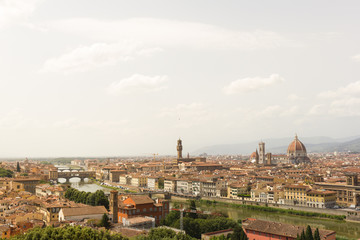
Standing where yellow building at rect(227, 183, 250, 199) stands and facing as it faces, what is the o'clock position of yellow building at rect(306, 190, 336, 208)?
yellow building at rect(306, 190, 336, 208) is roughly at 9 o'clock from yellow building at rect(227, 183, 250, 199).

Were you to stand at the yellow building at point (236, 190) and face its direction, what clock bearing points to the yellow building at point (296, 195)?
the yellow building at point (296, 195) is roughly at 9 o'clock from the yellow building at point (236, 190).

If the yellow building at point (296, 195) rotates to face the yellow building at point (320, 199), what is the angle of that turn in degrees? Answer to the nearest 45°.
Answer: approximately 45° to its left

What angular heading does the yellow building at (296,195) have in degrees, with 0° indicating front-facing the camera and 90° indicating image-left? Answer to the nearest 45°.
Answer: approximately 0°

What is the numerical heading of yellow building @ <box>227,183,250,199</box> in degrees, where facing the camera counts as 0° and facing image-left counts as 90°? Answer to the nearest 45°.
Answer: approximately 45°

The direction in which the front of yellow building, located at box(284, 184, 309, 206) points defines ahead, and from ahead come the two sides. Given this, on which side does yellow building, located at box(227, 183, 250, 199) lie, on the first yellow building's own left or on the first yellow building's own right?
on the first yellow building's own right
